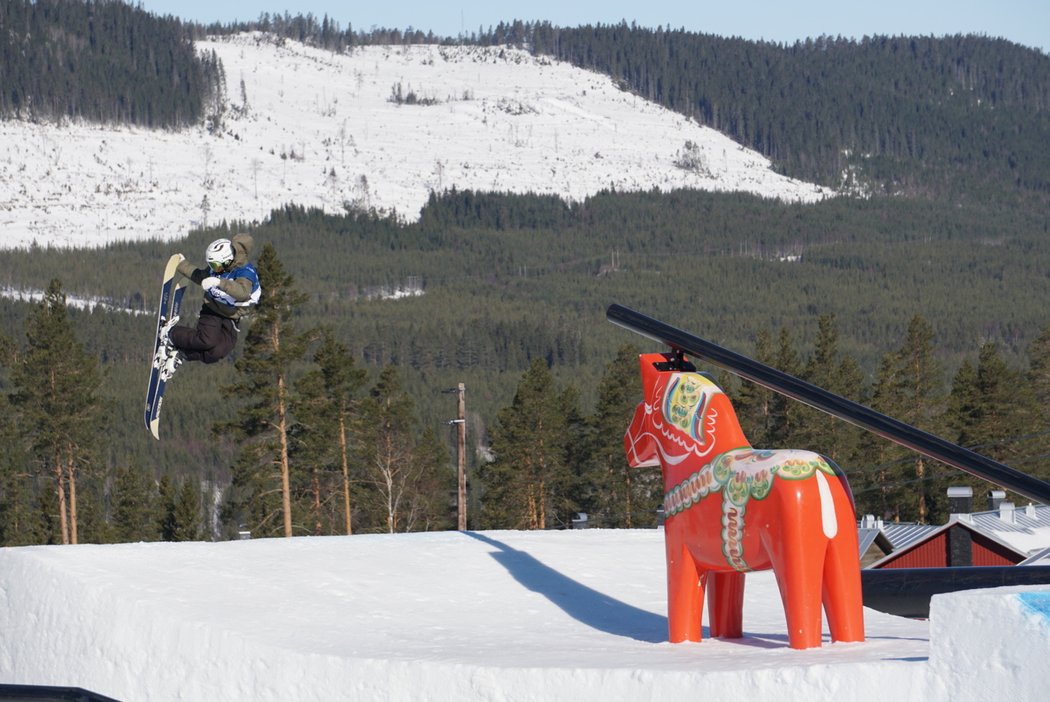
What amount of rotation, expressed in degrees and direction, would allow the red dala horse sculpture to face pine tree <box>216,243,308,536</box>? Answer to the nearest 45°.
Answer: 0° — it already faces it

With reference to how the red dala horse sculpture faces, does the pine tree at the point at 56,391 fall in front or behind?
in front

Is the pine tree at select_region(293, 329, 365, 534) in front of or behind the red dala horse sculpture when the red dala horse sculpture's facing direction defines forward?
in front

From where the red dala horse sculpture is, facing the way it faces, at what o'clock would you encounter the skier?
The skier is roughly at 11 o'clock from the red dala horse sculpture.

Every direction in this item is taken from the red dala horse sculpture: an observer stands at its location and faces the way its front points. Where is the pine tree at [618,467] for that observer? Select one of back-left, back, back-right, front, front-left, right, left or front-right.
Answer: front-right

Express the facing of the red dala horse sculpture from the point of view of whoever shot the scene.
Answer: facing away from the viewer and to the left of the viewer

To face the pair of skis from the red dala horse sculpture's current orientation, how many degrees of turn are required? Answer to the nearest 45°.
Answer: approximately 45° to its left

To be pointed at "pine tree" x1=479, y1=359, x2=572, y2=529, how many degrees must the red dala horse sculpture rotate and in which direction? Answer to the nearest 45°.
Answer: approximately 45° to its right

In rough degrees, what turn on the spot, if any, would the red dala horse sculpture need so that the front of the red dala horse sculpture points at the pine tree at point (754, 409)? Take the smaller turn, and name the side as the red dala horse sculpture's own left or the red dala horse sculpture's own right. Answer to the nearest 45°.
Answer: approximately 45° to the red dala horse sculpture's own right
